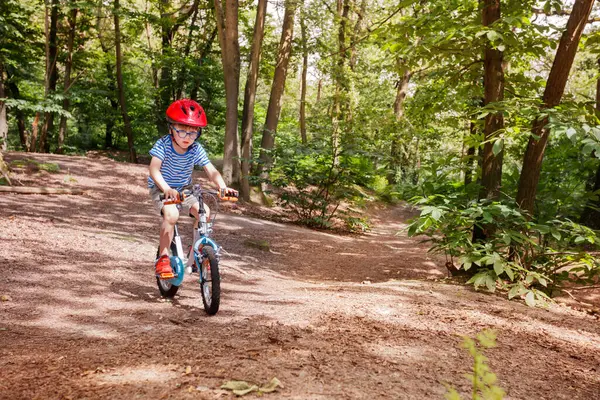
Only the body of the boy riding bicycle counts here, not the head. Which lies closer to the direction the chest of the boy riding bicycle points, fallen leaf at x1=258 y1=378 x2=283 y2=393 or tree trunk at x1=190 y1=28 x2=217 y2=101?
the fallen leaf

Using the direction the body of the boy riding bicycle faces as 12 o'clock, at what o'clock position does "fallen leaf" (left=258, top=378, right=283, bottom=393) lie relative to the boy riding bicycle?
The fallen leaf is roughly at 1 o'clock from the boy riding bicycle.

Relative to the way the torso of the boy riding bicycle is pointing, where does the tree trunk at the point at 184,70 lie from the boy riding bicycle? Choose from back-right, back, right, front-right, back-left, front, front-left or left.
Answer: back-left

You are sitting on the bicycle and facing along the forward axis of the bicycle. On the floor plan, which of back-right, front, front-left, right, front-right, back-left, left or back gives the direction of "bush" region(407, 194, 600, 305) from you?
front-left

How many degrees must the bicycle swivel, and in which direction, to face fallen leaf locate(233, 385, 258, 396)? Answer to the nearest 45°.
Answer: approximately 45° to its right

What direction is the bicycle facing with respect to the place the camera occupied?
facing the viewer and to the right of the viewer

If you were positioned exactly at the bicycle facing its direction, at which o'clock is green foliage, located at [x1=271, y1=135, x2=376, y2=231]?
The green foliage is roughly at 8 o'clock from the bicycle.

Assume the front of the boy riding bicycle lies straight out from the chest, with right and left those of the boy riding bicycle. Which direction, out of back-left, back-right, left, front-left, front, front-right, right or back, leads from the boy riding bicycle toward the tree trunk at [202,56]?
back-left

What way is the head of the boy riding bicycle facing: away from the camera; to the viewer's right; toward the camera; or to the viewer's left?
toward the camera

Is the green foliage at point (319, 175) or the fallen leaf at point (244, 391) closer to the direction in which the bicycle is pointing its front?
the fallen leaf

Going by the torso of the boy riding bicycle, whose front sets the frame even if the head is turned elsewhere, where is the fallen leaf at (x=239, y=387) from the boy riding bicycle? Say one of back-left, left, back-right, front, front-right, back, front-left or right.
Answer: front-right

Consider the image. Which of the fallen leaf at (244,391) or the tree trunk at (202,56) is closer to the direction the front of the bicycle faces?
the fallen leaf

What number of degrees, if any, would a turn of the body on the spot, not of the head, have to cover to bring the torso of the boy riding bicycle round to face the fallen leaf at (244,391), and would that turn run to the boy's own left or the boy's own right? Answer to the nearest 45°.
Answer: approximately 45° to the boy's own right

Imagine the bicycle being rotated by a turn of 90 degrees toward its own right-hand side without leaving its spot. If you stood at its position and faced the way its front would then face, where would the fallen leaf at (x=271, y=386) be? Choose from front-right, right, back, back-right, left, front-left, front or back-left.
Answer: front-left
